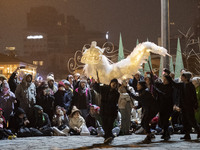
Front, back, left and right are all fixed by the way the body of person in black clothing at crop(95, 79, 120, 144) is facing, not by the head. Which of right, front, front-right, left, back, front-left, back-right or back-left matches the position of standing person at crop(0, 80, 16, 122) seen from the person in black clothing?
right

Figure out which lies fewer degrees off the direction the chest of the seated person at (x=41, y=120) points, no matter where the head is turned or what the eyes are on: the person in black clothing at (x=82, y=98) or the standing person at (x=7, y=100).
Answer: the person in black clothing

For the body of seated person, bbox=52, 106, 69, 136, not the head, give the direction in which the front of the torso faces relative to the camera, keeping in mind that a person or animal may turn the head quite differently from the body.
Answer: toward the camera

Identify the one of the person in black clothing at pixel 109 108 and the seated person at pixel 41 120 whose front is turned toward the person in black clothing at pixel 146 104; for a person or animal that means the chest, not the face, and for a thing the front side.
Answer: the seated person

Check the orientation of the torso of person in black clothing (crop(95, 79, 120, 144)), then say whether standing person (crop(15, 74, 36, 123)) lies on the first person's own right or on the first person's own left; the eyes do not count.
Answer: on the first person's own right

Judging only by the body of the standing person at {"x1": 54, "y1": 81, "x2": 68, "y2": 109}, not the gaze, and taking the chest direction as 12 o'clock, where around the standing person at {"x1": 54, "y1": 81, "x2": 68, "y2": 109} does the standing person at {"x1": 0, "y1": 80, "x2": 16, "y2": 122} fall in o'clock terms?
the standing person at {"x1": 0, "y1": 80, "x2": 16, "y2": 122} is roughly at 2 o'clock from the standing person at {"x1": 54, "y1": 81, "x2": 68, "y2": 109}.

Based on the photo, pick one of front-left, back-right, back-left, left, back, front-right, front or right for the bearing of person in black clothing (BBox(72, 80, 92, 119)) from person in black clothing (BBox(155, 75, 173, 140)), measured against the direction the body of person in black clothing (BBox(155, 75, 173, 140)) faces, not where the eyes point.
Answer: front-right

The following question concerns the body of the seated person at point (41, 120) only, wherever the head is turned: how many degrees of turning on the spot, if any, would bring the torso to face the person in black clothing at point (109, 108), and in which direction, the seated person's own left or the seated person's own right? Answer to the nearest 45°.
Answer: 0° — they already face them
